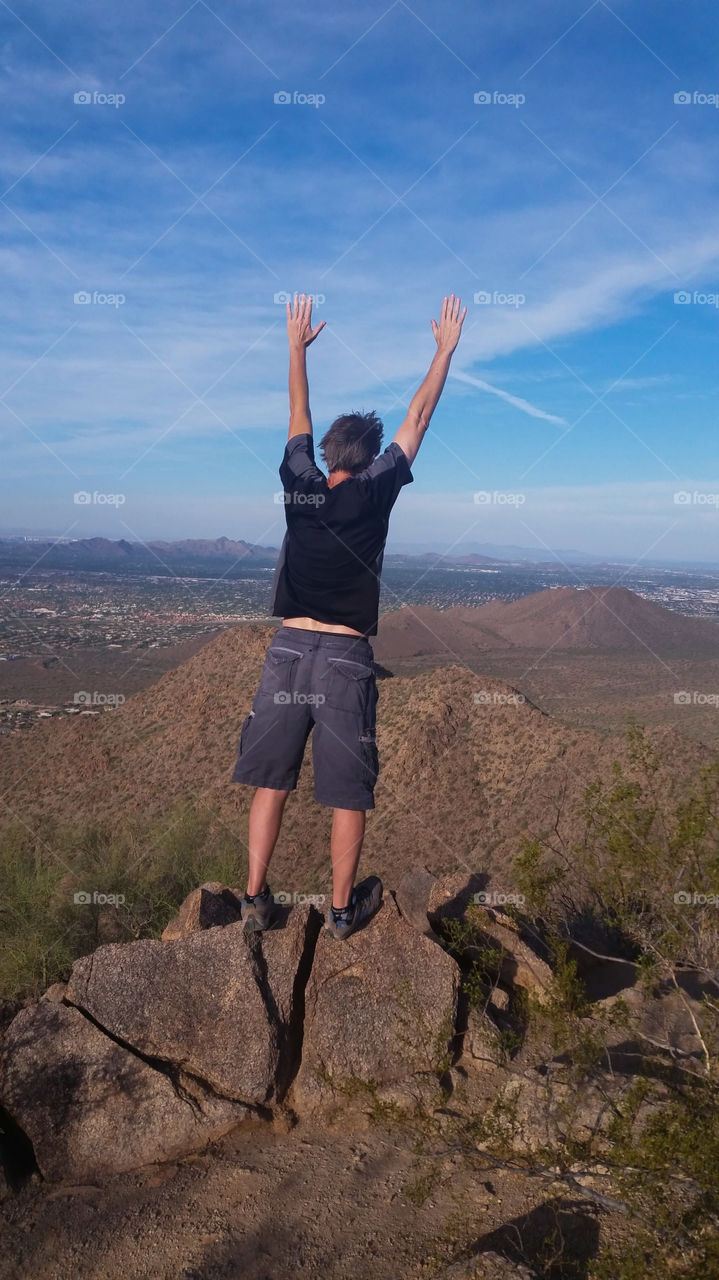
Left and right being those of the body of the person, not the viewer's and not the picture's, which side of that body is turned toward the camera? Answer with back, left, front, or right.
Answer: back

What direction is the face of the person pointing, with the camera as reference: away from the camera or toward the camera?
away from the camera
